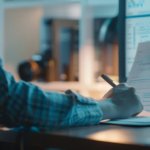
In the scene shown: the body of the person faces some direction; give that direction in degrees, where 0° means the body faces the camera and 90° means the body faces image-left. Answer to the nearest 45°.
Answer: approximately 270°

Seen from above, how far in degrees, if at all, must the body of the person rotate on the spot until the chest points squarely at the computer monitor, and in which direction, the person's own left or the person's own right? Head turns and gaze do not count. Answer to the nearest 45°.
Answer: approximately 45° to the person's own left
